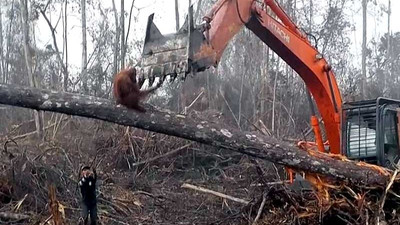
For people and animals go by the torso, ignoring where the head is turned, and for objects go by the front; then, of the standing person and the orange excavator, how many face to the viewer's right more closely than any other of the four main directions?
0

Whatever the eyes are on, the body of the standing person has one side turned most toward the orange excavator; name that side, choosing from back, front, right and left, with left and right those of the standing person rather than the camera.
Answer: left

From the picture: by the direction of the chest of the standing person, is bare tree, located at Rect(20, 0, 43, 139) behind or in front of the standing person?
behind

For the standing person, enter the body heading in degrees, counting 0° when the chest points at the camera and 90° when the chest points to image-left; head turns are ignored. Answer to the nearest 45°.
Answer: approximately 0°

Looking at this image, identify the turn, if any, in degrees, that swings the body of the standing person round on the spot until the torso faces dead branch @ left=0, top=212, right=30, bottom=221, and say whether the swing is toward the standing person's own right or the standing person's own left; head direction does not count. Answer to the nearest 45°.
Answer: approximately 135° to the standing person's own right
